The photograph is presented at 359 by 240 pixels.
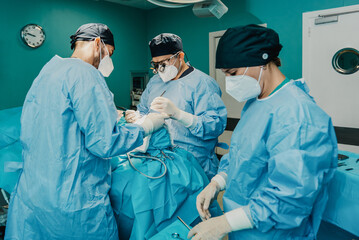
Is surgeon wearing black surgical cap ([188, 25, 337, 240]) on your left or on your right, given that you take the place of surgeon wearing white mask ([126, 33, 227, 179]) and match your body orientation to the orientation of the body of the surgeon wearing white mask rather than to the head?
on your left

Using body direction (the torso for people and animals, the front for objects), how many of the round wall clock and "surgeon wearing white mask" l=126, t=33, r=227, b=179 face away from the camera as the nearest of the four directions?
0

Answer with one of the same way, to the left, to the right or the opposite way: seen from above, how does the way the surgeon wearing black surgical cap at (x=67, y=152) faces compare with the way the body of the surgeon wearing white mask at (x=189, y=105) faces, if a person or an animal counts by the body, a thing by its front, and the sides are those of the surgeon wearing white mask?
the opposite way

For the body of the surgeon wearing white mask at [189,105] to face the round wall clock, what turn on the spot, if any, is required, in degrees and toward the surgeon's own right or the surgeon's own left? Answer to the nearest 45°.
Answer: approximately 90° to the surgeon's own right

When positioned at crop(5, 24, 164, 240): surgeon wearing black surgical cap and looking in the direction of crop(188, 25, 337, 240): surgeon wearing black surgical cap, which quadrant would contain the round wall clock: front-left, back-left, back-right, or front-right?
back-left

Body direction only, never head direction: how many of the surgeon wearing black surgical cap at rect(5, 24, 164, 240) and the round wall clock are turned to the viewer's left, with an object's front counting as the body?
0

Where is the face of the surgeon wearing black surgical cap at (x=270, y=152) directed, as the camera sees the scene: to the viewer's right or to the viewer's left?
to the viewer's left

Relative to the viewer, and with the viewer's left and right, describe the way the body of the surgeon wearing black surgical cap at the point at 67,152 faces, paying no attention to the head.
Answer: facing away from the viewer and to the right of the viewer

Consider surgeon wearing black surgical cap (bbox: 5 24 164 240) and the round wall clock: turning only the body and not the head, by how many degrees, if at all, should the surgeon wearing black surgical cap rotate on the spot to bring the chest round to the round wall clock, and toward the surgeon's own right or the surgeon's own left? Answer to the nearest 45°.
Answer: approximately 45° to the surgeon's own left

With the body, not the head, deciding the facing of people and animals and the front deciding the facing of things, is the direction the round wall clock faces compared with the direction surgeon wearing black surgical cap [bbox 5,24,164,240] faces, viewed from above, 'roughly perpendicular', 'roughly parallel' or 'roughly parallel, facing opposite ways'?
roughly perpendicular

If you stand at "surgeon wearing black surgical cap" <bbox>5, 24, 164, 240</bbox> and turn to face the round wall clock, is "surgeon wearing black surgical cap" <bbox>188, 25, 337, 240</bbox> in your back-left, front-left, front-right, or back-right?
back-right

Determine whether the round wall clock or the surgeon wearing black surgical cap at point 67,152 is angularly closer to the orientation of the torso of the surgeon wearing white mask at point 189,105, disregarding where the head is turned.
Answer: the surgeon wearing black surgical cap
